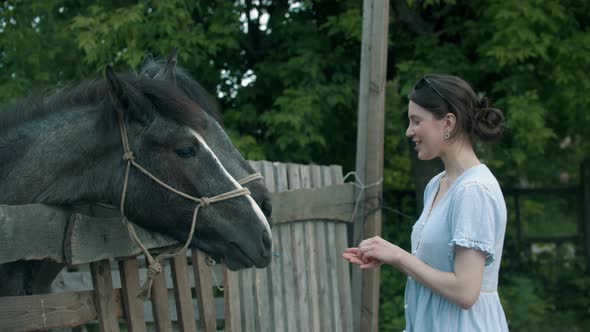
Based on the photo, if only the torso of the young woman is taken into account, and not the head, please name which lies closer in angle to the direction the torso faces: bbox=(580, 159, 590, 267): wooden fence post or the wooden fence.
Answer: the wooden fence

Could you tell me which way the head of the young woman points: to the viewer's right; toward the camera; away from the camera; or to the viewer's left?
to the viewer's left

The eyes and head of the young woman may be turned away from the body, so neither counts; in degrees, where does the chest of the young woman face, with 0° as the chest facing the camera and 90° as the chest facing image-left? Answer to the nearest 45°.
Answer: approximately 90°

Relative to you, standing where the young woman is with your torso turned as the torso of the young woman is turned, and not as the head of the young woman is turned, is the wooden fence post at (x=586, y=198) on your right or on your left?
on your right

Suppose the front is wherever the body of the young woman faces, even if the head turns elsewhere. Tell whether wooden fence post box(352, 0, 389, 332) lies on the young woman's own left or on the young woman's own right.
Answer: on the young woman's own right
